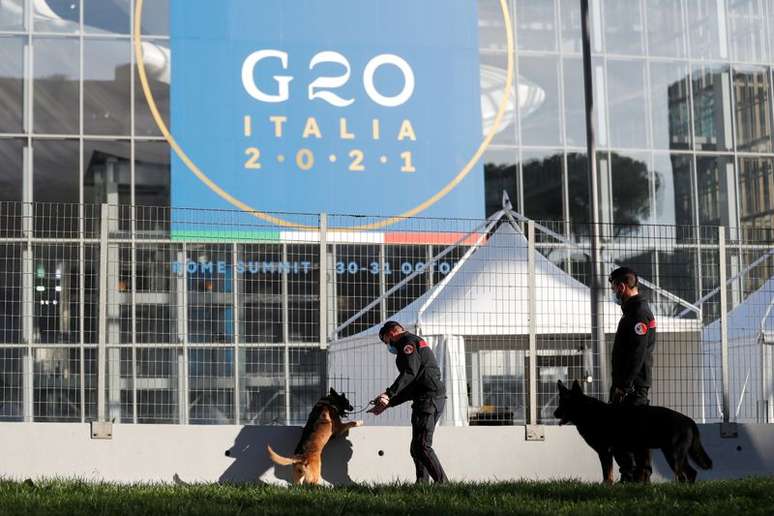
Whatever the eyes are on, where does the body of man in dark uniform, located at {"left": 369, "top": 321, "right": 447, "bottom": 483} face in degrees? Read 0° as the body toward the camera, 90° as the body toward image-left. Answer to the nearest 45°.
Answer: approximately 90°

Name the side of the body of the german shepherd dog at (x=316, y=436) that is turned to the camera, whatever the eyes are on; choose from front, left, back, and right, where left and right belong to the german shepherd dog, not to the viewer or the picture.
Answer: right

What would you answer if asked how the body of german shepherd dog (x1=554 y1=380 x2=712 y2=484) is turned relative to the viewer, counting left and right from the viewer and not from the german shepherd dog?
facing to the left of the viewer

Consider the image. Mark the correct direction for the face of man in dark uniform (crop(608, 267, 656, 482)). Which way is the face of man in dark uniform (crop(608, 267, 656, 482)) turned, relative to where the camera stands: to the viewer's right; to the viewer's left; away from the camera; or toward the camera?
to the viewer's left

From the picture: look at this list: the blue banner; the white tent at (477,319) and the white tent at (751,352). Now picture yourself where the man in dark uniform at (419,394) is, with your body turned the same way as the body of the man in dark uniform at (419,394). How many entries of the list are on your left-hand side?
0

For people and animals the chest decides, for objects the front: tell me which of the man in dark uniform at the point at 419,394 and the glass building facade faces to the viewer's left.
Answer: the man in dark uniform

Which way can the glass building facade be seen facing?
toward the camera

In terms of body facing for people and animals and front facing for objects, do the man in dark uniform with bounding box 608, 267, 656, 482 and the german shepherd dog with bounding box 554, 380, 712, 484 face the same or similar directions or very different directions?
same or similar directions

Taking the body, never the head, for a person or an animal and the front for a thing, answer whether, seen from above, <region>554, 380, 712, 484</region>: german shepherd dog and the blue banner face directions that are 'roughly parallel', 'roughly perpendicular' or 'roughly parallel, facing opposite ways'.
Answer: roughly perpendicular

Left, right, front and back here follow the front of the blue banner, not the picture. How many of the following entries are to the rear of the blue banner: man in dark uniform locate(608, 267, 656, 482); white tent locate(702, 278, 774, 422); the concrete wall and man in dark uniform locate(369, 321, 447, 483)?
0

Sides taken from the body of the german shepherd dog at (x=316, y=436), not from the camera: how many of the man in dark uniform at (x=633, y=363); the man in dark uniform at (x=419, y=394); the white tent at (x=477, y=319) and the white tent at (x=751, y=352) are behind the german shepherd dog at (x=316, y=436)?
0

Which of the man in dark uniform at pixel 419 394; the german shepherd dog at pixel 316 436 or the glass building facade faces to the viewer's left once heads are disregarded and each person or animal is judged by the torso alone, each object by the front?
the man in dark uniform

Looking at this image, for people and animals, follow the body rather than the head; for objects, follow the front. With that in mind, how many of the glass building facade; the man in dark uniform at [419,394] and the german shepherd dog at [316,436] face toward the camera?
1

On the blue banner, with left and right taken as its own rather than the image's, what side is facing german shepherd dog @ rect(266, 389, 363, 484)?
front

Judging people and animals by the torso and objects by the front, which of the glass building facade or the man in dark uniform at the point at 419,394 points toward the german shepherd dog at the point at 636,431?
the glass building facade
